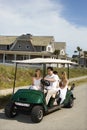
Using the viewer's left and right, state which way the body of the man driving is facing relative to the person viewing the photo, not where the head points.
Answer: facing the viewer and to the left of the viewer
